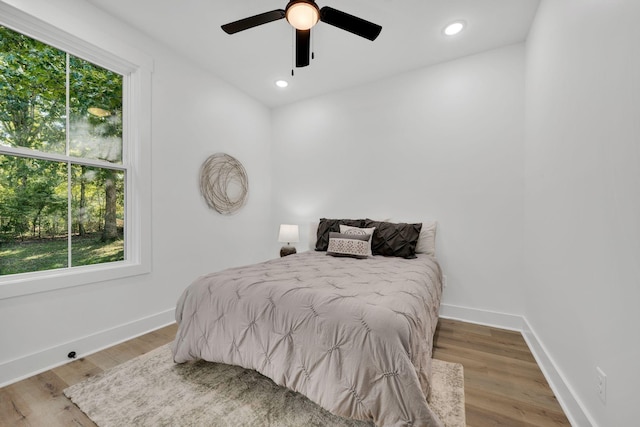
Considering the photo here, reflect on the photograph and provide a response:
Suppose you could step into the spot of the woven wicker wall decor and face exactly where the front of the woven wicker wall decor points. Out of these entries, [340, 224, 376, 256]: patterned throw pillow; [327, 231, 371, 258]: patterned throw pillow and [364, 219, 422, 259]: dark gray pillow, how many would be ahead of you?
3

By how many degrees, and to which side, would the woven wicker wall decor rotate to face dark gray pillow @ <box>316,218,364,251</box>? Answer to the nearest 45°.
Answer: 0° — it already faces it

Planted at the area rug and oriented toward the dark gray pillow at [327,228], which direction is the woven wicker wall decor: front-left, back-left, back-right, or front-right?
front-left

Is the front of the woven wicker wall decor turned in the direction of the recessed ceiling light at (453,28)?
yes

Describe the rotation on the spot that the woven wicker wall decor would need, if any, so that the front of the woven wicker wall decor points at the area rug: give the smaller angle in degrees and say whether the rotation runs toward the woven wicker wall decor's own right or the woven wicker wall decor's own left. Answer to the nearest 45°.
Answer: approximately 45° to the woven wicker wall decor's own right

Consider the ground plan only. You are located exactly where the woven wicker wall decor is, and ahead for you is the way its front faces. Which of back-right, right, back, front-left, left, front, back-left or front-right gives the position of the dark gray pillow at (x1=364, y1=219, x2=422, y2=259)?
front

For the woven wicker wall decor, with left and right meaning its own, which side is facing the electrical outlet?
front

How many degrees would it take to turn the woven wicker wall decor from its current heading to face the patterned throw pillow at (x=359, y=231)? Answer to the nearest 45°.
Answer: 0° — it already faces it

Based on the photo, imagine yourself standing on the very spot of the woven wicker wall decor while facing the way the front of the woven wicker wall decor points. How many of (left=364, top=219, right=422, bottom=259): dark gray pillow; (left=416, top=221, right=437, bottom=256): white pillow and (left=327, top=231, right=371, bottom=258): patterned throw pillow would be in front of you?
3

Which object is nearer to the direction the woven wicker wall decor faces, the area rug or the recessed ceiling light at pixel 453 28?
the recessed ceiling light

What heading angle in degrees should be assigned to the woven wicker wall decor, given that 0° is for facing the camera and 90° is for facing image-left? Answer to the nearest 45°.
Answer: approximately 315°

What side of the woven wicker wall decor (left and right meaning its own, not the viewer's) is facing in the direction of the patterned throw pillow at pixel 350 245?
front

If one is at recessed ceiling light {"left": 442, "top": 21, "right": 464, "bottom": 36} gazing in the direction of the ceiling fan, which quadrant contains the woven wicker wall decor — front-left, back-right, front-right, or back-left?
front-right
